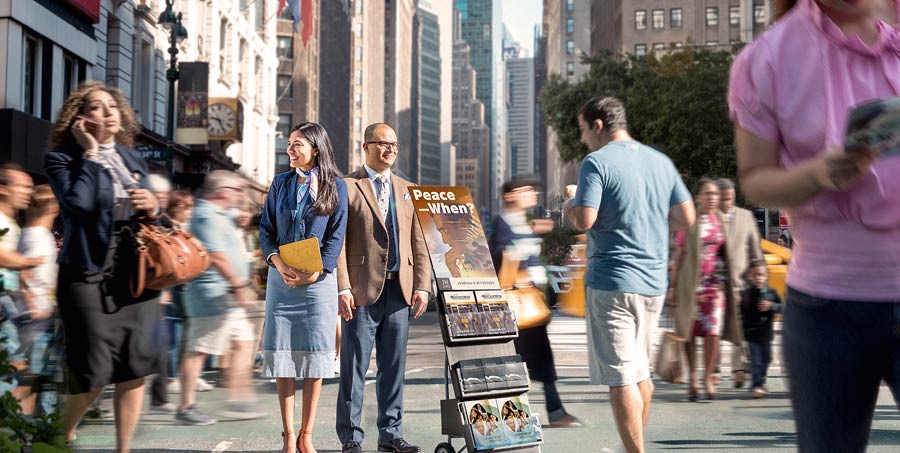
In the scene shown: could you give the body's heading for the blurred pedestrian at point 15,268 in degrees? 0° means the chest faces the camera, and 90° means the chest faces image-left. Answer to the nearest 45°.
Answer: approximately 270°

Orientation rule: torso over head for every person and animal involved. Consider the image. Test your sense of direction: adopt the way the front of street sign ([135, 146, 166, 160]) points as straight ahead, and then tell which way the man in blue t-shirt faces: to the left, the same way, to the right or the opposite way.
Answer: the opposite way

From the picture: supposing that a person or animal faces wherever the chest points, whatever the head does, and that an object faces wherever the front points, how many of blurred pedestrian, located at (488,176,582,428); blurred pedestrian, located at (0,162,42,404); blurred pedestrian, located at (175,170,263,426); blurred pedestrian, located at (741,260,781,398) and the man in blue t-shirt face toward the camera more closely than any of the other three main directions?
1

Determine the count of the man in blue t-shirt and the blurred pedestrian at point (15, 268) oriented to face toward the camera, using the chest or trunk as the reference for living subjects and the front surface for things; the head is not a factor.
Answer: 0

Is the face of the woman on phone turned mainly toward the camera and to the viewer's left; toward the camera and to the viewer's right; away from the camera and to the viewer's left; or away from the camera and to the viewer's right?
toward the camera and to the viewer's right

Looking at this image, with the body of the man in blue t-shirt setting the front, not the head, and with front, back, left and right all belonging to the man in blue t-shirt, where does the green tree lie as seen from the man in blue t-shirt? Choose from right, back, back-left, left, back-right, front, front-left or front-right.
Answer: front-right

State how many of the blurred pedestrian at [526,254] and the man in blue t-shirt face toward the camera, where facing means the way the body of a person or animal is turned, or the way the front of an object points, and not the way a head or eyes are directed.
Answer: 0

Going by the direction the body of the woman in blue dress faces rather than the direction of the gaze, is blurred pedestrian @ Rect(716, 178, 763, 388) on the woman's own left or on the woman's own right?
on the woman's own left

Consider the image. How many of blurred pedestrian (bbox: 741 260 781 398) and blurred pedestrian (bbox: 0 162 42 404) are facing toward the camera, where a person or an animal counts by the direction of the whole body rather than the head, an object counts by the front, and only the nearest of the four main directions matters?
1

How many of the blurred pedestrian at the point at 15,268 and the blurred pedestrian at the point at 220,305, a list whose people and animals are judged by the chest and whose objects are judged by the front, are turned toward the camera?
0
